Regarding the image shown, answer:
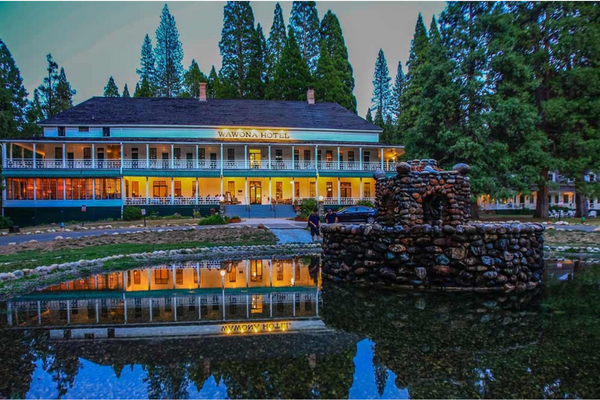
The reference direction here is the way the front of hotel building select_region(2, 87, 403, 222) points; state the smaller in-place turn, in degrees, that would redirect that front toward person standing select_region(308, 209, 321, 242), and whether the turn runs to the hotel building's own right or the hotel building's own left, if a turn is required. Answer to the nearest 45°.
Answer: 0° — it already faces them

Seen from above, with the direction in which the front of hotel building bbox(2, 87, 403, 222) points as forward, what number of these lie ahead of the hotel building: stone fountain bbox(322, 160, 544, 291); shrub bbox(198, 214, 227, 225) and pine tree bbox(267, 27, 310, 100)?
2

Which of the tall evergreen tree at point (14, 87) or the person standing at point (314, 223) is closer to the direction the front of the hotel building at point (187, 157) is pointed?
the person standing

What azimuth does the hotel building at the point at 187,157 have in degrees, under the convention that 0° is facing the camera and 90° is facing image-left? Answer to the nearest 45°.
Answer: approximately 0°

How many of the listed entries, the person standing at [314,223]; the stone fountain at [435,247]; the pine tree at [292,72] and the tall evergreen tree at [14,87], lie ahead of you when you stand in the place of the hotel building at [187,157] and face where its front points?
2

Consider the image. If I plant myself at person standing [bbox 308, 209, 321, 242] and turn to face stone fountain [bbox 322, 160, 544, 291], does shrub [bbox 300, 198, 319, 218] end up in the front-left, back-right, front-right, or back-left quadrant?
back-left

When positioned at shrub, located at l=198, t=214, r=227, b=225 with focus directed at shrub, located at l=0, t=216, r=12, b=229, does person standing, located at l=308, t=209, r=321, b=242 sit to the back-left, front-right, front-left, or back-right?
back-left

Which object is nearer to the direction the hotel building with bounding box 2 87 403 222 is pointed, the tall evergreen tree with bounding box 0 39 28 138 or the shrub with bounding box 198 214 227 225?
the shrub

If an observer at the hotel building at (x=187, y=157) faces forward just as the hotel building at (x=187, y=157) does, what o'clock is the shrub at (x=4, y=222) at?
The shrub is roughly at 2 o'clock from the hotel building.

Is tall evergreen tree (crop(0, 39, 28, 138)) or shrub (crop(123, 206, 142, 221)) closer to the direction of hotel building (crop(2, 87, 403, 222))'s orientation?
the shrub

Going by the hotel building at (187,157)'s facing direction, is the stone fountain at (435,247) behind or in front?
in front

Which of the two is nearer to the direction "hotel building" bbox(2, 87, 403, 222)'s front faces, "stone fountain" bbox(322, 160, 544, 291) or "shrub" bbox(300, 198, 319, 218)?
the stone fountain

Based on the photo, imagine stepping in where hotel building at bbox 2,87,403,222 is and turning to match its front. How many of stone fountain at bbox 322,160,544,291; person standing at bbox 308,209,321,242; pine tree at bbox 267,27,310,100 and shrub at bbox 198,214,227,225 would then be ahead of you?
3

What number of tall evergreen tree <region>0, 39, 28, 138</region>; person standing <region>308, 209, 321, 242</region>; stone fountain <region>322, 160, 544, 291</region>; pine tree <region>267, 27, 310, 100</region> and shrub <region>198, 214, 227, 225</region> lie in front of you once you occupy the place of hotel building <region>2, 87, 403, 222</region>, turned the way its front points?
3

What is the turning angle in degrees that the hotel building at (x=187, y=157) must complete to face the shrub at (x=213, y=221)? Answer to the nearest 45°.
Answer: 0° — it already faces it

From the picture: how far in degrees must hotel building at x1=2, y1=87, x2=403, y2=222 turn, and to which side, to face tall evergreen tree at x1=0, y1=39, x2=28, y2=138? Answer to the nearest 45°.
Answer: approximately 135° to its right
